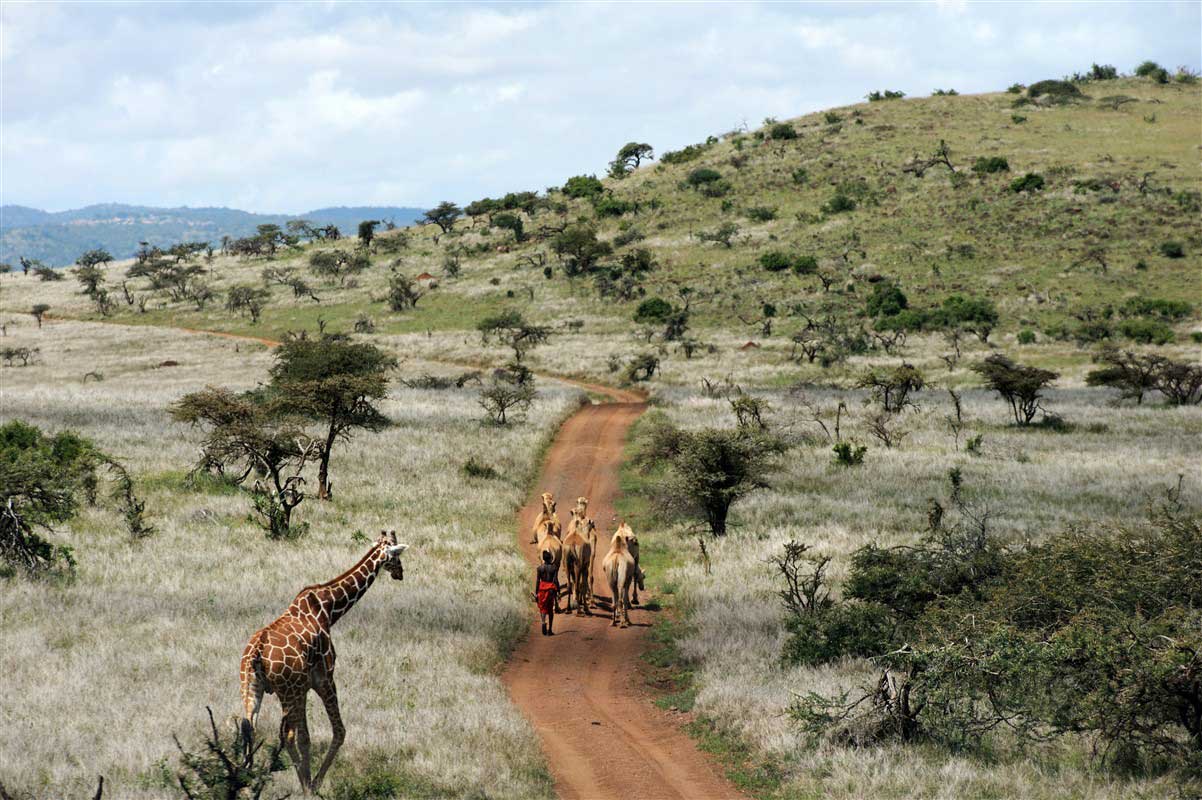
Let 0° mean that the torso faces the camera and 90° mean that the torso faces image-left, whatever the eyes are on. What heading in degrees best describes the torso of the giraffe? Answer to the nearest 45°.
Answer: approximately 225°

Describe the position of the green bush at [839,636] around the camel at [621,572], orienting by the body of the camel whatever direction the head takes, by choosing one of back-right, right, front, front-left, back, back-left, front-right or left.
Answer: back-right

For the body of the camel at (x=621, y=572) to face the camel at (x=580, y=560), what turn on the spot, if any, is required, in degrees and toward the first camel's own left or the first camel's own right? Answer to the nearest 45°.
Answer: approximately 45° to the first camel's own left

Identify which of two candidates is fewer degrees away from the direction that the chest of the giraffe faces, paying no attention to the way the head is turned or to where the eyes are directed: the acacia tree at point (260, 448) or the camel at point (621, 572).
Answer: the camel

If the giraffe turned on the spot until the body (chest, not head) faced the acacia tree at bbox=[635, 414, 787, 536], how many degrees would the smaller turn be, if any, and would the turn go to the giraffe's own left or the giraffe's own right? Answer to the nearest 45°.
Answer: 0° — it already faces it

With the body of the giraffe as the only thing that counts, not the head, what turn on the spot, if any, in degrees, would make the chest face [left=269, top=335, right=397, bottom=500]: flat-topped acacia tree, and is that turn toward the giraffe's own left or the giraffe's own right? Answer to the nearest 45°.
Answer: approximately 45° to the giraffe's own left

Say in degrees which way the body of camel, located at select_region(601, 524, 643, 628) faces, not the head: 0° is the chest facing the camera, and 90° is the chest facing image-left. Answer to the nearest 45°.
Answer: approximately 180°
